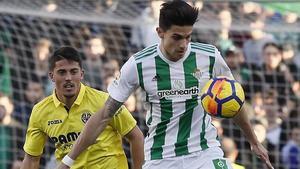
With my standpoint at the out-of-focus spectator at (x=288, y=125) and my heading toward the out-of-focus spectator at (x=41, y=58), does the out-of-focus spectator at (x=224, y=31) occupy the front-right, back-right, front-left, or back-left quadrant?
front-right

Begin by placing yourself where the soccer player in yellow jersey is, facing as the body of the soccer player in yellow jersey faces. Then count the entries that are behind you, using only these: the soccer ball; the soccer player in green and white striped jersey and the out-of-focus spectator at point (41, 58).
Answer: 1

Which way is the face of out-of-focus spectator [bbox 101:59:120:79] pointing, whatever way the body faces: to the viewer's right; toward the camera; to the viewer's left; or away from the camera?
toward the camera

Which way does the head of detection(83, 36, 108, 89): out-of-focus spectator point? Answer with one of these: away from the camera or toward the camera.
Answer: toward the camera

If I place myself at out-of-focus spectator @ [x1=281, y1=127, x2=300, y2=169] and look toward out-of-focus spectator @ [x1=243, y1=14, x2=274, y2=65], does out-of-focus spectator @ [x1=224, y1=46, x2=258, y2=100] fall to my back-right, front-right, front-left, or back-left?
front-left

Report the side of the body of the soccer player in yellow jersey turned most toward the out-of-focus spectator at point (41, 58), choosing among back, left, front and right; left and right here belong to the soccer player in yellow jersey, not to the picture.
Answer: back

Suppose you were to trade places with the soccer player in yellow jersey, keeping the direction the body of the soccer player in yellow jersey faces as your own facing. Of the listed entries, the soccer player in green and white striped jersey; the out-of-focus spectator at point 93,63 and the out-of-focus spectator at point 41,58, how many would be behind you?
2

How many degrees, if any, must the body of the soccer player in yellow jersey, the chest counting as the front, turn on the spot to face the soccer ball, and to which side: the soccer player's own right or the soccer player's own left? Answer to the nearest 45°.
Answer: approximately 45° to the soccer player's own left

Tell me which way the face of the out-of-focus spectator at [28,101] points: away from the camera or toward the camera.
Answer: toward the camera

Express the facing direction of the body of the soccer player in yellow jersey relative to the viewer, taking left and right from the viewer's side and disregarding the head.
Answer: facing the viewer

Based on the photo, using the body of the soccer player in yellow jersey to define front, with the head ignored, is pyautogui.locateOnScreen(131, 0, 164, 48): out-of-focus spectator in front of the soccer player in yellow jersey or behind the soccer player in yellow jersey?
behind

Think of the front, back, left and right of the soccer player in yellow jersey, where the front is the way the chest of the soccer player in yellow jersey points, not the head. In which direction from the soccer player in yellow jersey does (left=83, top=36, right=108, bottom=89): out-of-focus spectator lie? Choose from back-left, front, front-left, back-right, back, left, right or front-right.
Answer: back
